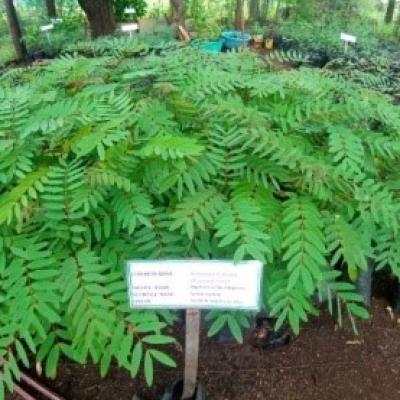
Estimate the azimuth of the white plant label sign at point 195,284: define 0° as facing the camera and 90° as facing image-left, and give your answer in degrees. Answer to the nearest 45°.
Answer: approximately 0°
